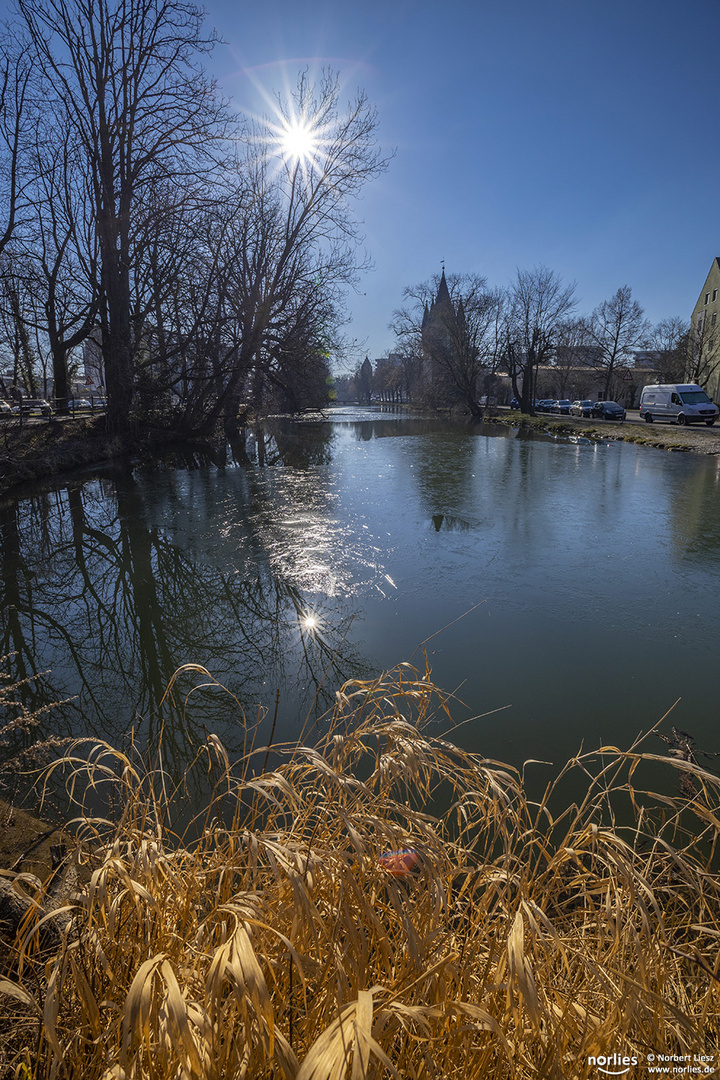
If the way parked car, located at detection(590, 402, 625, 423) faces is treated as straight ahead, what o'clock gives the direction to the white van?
The white van is roughly at 1 o'clock from the parked car.

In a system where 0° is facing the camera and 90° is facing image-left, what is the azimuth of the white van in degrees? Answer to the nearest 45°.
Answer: approximately 315°

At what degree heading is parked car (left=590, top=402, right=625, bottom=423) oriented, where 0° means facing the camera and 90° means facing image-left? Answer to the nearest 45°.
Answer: approximately 315°

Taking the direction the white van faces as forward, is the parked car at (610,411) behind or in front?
behind
